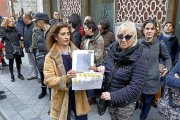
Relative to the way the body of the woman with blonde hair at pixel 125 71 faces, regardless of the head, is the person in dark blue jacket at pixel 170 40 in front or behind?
behind

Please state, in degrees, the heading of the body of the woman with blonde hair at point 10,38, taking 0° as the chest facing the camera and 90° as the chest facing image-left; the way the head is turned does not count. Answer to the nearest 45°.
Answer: approximately 315°

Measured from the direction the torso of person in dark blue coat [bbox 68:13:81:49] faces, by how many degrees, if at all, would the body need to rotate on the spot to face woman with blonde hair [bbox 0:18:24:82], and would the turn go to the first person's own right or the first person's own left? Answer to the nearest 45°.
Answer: approximately 45° to the first person's own right

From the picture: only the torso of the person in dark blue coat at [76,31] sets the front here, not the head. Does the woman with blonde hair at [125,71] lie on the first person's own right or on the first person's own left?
on the first person's own left

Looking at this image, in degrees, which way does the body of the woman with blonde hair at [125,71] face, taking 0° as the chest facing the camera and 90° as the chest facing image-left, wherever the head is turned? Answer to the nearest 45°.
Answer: approximately 45°
